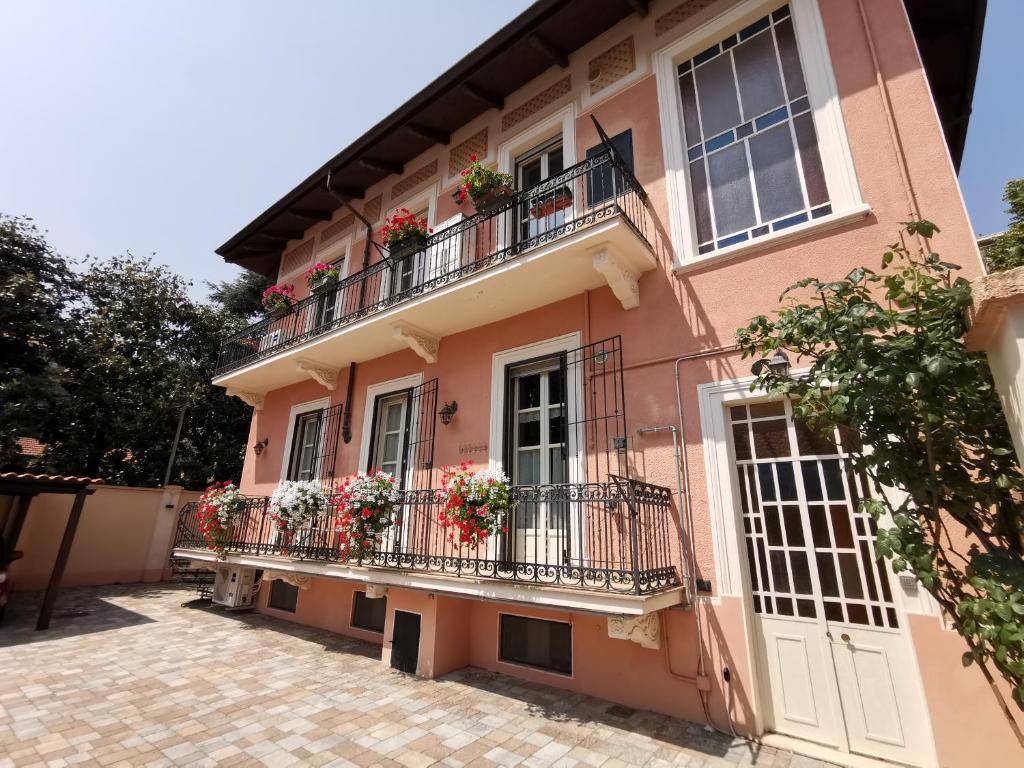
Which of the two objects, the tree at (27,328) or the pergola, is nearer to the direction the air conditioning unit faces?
the pergola

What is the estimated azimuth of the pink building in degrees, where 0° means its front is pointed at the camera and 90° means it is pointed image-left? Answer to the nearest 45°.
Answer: approximately 45°

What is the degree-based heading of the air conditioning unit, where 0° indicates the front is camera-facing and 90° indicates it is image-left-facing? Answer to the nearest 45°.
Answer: approximately 45°

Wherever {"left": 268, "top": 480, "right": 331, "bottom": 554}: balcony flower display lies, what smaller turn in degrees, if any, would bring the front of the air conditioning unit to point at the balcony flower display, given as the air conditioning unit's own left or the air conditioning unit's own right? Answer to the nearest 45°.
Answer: approximately 45° to the air conditioning unit's own left

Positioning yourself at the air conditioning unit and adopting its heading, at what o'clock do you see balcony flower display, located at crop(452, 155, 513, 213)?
The balcony flower display is roughly at 10 o'clock from the air conditioning unit.

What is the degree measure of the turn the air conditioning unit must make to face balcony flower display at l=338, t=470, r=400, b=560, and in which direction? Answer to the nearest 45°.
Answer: approximately 45° to its left
